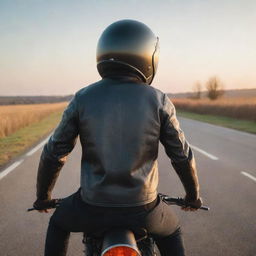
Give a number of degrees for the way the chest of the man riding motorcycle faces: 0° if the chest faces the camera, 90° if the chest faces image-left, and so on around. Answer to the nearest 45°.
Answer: approximately 180°

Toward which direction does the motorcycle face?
away from the camera
